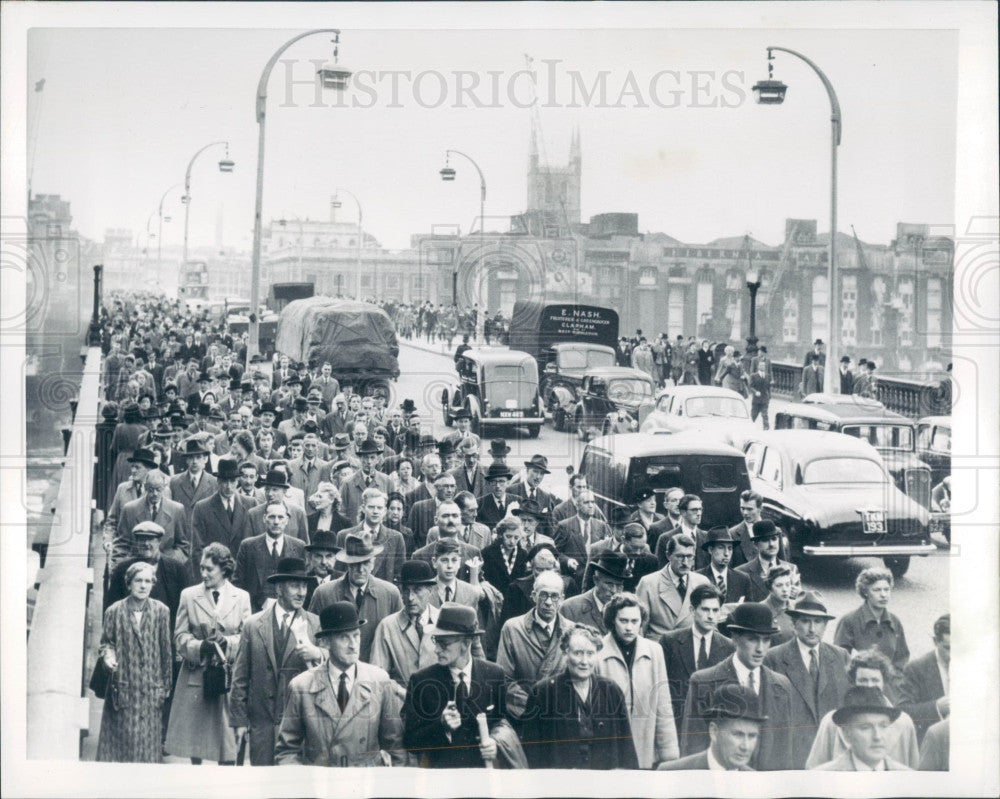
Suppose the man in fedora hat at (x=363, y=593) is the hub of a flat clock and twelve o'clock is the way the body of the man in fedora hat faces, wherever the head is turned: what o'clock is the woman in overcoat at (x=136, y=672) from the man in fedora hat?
The woman in overcoat is roughly at 3 o'clock from the man in fedora hat.

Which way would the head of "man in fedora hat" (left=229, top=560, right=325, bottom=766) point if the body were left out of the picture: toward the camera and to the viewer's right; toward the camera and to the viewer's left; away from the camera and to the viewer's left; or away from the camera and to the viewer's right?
toward the camera and to the viewer's right

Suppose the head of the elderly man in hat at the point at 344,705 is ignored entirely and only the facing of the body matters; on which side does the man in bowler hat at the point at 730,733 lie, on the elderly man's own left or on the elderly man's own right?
on the elderly man's own left

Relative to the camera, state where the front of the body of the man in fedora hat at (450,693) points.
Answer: toward the camera

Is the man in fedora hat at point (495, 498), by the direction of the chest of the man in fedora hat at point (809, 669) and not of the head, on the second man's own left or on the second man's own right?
on the second man's own right

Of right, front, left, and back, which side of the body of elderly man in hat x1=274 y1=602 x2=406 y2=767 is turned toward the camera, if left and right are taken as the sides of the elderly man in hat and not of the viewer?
front

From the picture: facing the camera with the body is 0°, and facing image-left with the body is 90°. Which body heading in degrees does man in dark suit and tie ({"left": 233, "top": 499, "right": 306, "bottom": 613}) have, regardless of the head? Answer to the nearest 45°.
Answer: approximately 0°

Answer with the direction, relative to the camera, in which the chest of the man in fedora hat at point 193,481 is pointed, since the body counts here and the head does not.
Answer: toward the camera

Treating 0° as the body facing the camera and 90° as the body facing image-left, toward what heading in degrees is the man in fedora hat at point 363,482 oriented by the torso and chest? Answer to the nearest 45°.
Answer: approximately 0°

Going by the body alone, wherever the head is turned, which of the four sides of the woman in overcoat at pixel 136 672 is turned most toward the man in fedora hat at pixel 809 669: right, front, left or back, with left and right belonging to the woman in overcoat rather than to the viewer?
left
